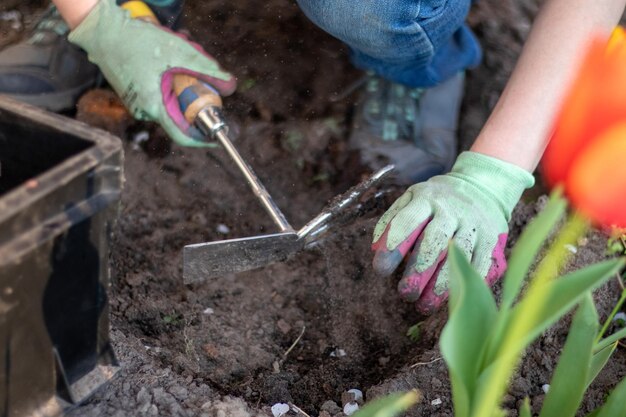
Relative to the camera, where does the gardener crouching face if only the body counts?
toward the camera

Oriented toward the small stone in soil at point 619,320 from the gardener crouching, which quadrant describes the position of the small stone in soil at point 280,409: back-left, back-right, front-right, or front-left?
front-right

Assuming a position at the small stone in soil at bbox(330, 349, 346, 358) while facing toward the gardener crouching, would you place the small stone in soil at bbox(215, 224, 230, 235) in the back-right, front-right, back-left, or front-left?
front-left

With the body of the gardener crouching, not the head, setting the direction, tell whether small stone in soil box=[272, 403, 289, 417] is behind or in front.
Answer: in front
